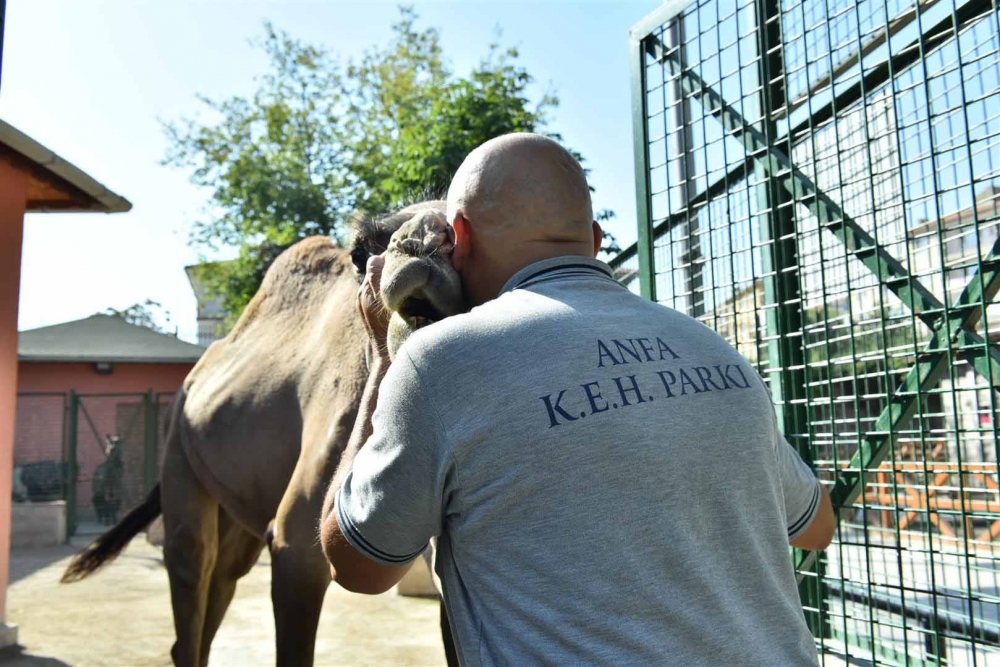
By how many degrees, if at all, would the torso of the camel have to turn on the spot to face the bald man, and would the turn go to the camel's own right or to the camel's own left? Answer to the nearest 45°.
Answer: approximately 45° to the camel's own right

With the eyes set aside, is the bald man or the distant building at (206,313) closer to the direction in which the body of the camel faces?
the bald man

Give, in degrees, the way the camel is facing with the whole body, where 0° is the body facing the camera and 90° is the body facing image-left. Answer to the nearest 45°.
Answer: approximately 315°

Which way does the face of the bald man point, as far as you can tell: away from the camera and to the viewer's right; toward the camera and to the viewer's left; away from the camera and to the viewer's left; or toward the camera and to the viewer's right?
away from the camera and to the viewer's left

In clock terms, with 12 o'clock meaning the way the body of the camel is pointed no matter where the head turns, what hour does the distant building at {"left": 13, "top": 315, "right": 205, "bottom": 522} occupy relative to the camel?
The distant building is roughly at 7 o'clock from the camel.

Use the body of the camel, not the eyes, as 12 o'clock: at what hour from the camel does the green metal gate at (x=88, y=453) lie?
The green metal gate is roughly at 7 o'clock from the camel.

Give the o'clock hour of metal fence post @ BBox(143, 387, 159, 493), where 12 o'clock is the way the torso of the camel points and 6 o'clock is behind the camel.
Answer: The metal fence post is roughly at 7 o'clock from the camel.

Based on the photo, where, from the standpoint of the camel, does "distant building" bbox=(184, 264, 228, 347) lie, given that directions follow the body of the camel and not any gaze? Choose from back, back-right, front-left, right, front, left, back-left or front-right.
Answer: back-left
